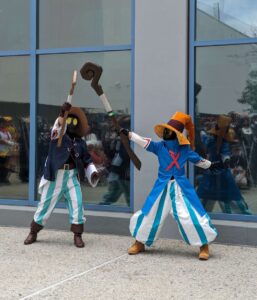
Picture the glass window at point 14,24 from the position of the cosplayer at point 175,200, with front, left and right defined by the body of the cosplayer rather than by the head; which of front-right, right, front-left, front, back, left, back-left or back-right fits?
back-right

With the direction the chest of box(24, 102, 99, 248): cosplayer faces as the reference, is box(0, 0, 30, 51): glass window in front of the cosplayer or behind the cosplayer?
behind

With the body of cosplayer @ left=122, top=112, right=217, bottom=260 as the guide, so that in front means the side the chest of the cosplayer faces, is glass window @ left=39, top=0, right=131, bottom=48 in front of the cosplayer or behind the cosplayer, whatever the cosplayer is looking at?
behind

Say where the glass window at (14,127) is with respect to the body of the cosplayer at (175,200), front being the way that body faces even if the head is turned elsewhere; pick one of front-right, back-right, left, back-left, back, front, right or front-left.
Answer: back-right

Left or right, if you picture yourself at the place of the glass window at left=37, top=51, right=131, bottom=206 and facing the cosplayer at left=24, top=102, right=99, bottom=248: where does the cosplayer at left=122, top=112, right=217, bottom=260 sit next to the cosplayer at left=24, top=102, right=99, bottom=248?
left

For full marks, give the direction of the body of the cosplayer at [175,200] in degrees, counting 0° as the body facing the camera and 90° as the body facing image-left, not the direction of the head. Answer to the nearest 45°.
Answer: approximately 0°

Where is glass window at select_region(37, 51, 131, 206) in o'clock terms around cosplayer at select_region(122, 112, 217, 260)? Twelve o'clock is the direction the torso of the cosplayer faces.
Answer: The glass window is roughly at 5 o'clock from the cosplayer.

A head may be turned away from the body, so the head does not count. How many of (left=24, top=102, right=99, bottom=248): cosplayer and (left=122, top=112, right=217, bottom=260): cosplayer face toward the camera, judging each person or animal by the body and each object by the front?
2

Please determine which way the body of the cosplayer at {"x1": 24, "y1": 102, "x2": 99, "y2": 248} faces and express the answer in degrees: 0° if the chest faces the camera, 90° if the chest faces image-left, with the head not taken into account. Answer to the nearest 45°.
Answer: approximately 0°

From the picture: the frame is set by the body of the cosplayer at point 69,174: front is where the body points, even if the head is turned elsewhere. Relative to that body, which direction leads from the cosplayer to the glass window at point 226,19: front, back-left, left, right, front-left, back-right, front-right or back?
left
